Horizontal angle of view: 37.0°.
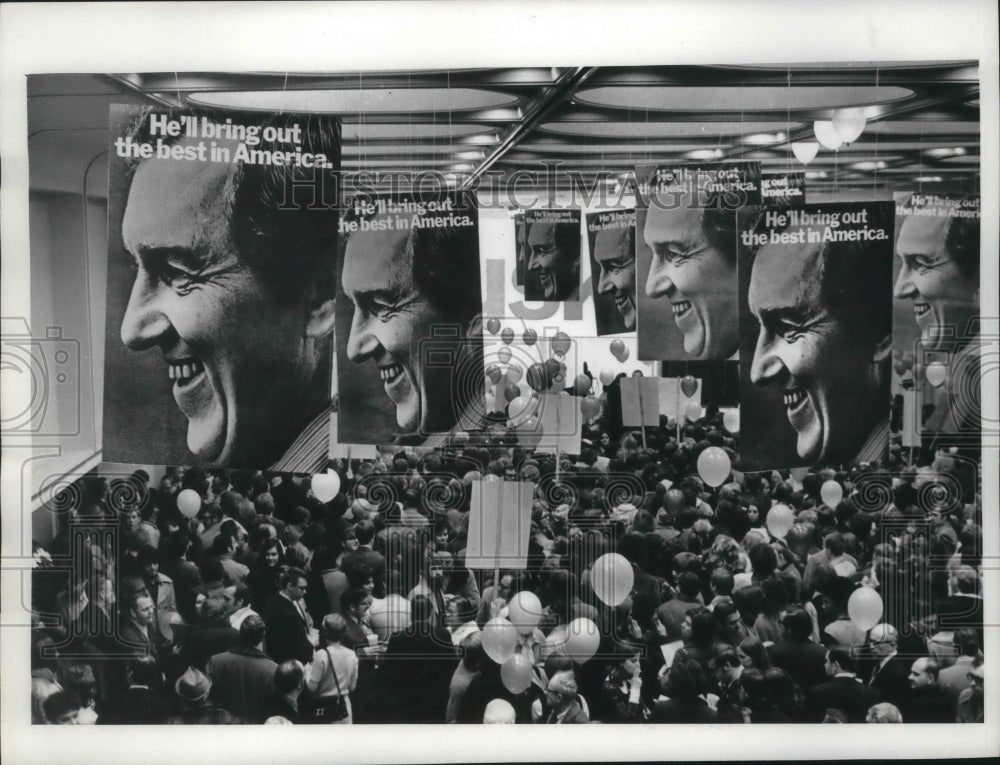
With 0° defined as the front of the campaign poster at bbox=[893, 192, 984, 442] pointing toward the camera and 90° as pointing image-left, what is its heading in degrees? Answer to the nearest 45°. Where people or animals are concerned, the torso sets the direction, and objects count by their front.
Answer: approximately 0°

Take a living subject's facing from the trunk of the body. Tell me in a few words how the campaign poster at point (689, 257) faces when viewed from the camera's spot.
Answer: facing the viewer

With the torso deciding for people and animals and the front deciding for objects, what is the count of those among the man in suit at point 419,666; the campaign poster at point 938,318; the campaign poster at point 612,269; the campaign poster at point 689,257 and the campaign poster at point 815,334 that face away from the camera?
1

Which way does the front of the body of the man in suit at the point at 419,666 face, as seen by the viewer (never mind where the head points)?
away from the camera

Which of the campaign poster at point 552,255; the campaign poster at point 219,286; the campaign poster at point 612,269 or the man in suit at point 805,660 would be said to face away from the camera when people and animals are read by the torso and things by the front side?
the man in suit

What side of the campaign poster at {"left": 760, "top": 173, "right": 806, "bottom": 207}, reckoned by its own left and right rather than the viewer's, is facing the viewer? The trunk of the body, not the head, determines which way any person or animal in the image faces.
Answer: front

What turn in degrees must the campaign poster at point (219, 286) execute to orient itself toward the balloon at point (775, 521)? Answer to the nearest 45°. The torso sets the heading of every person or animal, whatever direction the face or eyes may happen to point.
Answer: approximately 90° to its left

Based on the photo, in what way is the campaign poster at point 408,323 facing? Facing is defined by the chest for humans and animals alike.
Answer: toward the camera

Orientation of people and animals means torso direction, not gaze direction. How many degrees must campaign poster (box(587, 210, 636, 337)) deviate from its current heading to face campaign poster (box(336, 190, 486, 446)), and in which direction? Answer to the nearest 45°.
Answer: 0° — it already faces it

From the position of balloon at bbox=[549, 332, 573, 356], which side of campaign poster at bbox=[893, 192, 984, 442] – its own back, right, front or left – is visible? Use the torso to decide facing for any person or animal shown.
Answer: right

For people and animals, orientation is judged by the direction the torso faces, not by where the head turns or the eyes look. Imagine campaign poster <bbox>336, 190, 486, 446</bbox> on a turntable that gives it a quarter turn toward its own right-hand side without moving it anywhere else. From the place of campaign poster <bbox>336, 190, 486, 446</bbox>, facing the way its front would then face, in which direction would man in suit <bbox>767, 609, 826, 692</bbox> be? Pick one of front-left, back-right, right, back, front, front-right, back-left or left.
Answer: back

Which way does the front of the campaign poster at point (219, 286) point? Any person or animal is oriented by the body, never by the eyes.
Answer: toward the camera

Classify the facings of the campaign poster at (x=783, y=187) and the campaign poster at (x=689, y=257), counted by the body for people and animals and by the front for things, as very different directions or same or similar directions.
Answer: same or similar directions

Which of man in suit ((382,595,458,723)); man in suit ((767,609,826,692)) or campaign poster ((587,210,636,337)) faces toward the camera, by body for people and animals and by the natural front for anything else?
the campaign poster
